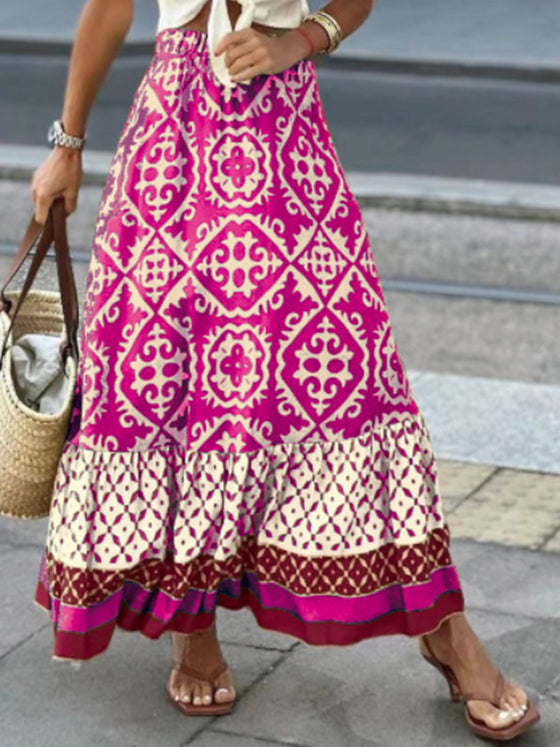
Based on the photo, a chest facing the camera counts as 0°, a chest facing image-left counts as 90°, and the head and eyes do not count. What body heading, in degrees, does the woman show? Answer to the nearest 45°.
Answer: approximately 0°
